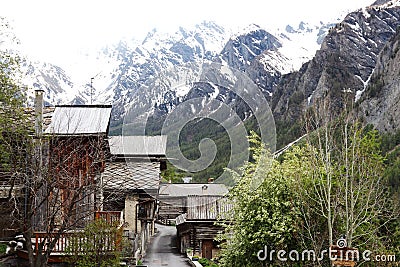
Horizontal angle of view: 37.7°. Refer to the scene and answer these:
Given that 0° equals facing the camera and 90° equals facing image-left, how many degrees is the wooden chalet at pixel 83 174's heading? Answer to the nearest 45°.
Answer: approximately 0°

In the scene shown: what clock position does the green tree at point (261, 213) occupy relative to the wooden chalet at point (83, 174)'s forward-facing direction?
The green tree is roughly at 10 o'clock from the wooden chalet.

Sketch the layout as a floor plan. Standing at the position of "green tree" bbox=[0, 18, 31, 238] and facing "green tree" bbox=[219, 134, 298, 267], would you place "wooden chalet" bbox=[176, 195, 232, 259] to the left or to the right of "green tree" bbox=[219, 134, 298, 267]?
left

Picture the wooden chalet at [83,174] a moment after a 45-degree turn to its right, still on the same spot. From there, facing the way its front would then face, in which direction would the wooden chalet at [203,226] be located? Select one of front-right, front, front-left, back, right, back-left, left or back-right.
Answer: back
